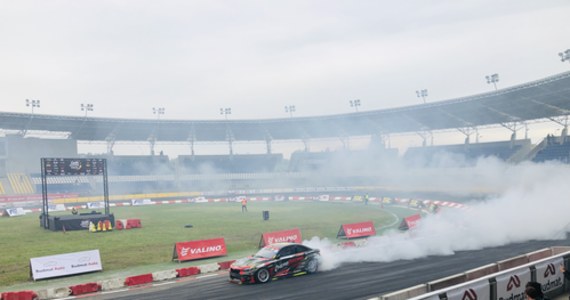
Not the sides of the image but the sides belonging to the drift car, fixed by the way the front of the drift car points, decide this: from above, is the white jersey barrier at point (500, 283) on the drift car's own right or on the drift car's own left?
on the drift car's own left

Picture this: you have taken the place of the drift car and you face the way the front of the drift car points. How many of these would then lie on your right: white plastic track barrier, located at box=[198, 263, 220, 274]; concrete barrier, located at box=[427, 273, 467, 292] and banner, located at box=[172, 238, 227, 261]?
2

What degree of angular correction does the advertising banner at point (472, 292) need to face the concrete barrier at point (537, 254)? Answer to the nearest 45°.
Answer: approximately 135° to its left

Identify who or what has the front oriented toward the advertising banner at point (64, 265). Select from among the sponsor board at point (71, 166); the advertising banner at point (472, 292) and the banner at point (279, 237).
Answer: the sponsor board

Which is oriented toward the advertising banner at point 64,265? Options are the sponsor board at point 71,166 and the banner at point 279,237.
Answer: the sponsor board

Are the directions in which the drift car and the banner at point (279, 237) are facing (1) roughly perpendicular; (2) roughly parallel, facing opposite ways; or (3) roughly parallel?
roughly perpendicular

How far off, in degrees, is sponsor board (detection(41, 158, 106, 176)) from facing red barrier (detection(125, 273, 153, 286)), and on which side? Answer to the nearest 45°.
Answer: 0° — it already faces it

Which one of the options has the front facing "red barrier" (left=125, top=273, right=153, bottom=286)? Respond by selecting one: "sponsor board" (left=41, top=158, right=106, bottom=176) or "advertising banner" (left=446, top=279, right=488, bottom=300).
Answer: the sponsor board

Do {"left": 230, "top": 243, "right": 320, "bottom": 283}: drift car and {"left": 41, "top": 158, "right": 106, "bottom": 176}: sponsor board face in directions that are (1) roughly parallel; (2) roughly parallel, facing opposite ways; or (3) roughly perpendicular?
roughly perpendicular

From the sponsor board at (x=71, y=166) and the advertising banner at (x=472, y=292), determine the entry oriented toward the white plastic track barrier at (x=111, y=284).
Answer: the sponsor board

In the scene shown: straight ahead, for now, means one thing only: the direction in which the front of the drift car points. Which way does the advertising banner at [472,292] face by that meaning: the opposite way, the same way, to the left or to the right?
to the left

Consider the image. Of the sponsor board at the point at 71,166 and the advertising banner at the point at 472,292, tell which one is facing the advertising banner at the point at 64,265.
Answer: the sponsor board
